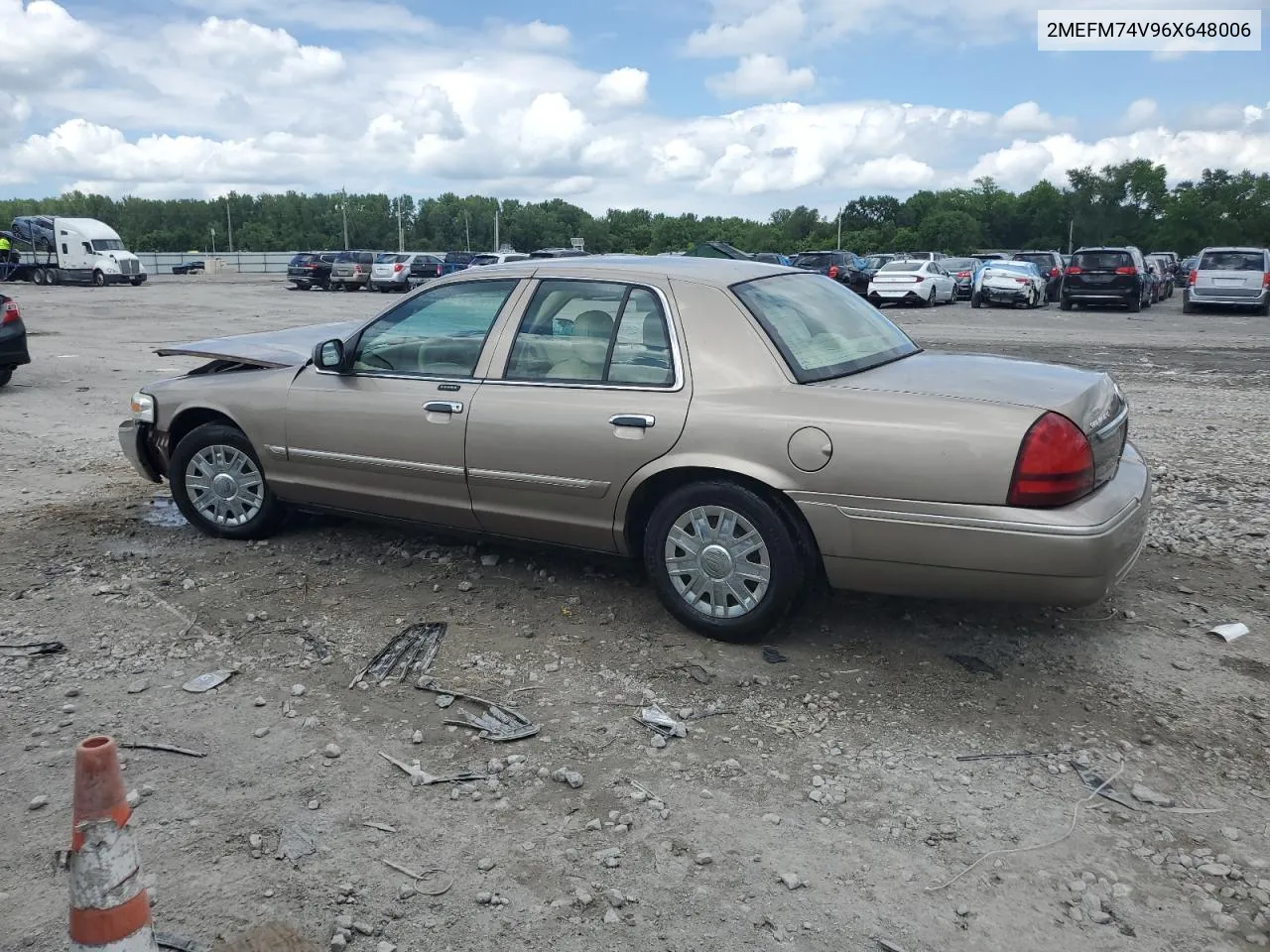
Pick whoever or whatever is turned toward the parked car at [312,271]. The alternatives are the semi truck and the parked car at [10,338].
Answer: the semi truck

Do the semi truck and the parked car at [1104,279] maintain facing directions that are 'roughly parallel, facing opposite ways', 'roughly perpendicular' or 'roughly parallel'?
roughly perpendicular

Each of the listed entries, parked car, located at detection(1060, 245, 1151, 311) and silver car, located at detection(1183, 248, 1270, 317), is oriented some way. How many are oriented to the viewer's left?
0

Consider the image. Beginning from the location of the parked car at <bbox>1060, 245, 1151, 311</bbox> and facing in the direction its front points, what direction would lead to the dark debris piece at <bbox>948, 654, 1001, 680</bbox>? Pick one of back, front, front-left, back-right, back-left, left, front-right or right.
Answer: back

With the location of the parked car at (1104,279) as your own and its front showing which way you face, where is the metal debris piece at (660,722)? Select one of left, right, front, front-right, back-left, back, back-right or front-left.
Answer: back

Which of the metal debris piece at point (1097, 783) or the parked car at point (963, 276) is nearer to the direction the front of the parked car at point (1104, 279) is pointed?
the parked car

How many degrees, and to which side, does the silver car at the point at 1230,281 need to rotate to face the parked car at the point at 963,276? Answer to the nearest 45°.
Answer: approximately 45° to its left

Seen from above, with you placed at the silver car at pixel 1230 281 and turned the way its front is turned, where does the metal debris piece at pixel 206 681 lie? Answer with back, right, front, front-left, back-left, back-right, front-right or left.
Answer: back

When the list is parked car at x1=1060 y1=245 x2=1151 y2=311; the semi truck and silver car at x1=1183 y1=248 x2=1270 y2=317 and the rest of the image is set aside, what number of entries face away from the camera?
2

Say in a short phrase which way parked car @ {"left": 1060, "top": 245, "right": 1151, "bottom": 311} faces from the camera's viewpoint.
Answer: facing away from the viewer

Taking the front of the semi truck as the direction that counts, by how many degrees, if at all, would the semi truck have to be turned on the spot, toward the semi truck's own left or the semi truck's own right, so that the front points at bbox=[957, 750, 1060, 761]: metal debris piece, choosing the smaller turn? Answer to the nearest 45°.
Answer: approximately 45° to the semi truck's own right

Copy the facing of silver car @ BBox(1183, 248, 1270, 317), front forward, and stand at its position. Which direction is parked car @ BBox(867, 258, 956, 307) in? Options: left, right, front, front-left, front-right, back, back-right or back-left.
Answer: left

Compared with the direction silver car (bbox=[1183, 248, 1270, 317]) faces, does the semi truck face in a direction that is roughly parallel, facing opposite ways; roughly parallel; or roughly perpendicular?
roughly perpendicular

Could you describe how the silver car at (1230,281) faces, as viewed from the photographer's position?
facing away from the viewer
